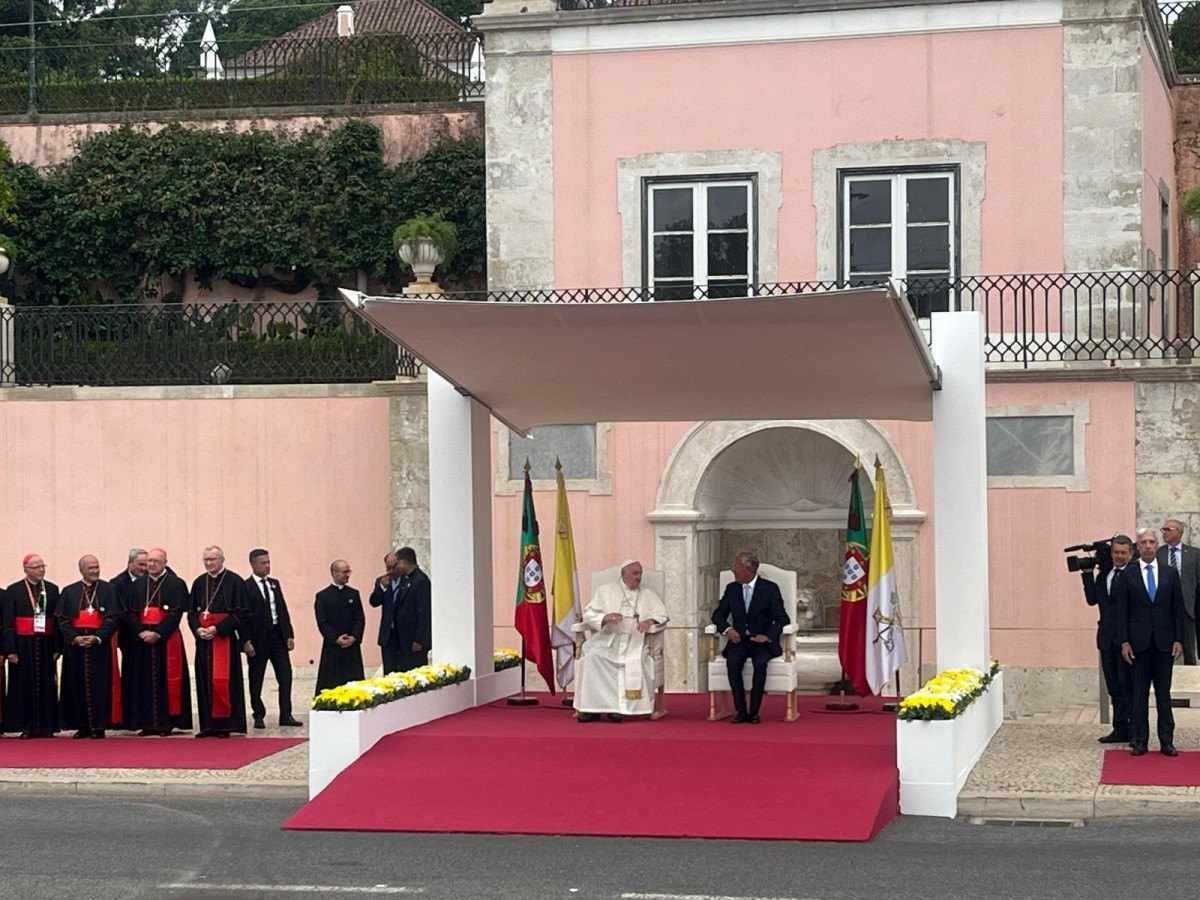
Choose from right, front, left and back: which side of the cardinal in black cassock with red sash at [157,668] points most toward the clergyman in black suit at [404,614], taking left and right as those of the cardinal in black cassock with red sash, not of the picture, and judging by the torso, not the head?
left

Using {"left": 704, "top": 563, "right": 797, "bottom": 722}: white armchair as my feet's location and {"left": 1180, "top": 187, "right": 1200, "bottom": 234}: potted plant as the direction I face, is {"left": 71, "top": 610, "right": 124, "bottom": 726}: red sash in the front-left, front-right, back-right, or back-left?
back-left

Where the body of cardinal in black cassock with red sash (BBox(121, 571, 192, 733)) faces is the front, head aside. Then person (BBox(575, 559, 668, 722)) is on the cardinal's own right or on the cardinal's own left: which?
on the cardinal's own left

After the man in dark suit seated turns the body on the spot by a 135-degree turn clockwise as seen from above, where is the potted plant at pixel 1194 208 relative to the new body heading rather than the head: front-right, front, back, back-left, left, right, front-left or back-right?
right

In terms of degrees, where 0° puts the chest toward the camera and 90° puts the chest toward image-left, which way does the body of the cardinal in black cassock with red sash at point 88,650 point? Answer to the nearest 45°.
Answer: approximately 0°

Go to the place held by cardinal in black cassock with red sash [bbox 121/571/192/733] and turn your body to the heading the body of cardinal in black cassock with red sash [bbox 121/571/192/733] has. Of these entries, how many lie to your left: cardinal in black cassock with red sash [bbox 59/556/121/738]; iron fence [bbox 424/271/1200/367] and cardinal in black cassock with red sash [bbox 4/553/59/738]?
1

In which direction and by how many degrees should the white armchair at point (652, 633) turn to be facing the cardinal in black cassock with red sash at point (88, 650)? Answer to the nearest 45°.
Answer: approximately 90° to its right

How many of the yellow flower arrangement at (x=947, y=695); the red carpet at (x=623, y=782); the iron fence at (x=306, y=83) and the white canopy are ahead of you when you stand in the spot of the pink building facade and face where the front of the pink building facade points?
3

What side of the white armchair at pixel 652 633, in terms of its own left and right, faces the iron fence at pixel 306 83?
back

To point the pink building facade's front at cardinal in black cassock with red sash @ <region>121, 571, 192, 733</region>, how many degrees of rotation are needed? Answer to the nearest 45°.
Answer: approximately 45° to its right
